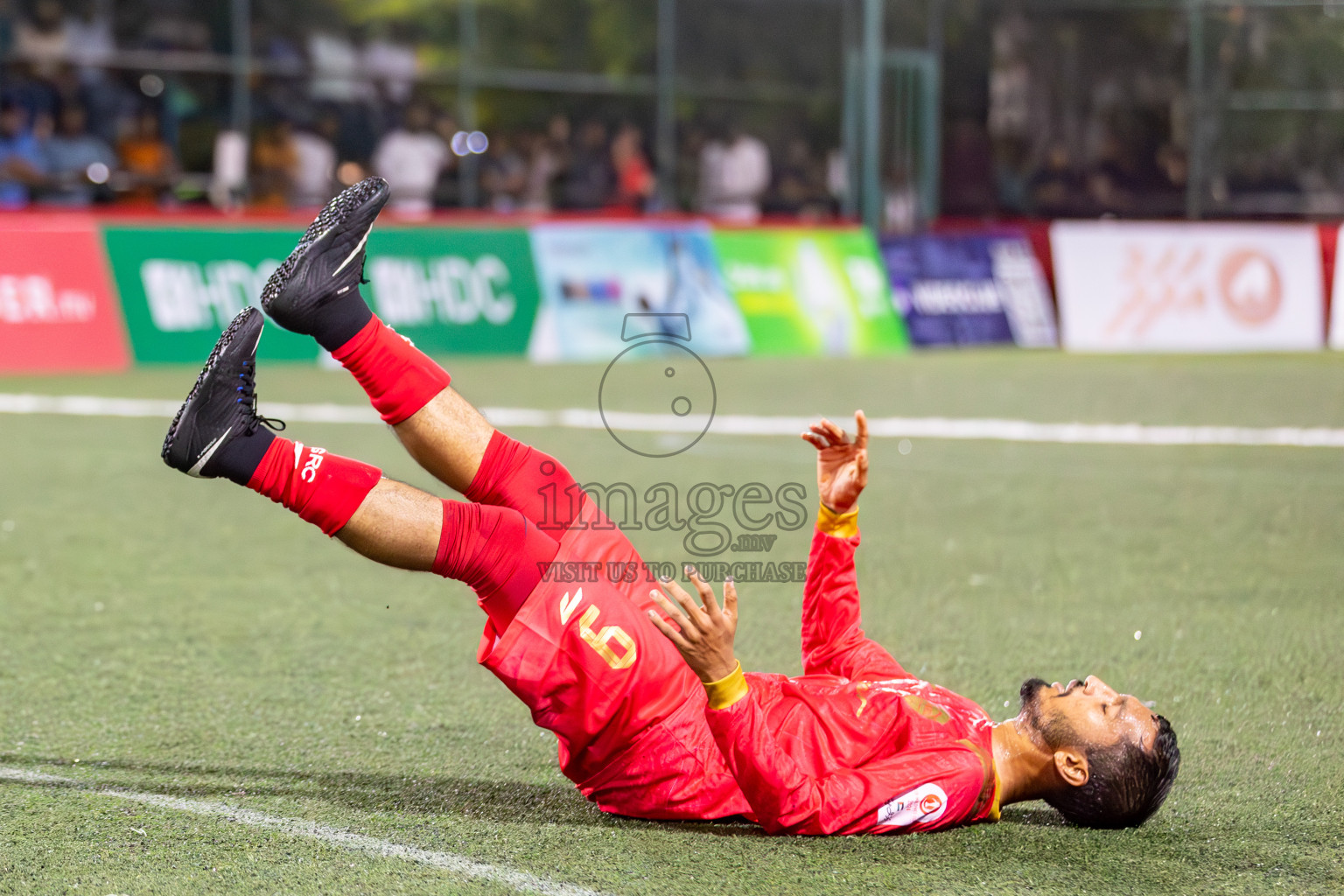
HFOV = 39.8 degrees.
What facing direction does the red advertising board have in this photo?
toward the camera

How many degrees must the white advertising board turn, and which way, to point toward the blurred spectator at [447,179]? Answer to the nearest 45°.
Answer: approximately 90° to its right

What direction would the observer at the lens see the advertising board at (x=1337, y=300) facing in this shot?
facing the viewer

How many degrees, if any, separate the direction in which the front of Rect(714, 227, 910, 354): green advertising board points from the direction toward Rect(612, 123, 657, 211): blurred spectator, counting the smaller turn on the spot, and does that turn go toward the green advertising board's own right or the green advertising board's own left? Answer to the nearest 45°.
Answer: approximately 135° to the green advertising board's own right

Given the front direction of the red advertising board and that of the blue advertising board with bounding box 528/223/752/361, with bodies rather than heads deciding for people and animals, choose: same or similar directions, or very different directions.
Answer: same or similar directions

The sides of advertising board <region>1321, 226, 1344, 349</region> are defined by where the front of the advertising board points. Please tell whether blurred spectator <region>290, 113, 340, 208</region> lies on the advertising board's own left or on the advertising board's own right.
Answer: on the advertising board's own right

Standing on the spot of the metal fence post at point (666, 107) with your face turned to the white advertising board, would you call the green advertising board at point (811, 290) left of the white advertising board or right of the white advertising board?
right

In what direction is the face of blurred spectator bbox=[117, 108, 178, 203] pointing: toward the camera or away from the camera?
toward the camera

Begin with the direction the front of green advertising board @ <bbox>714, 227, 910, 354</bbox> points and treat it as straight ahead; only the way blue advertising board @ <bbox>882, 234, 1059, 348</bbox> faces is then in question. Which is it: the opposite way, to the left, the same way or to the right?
the same way

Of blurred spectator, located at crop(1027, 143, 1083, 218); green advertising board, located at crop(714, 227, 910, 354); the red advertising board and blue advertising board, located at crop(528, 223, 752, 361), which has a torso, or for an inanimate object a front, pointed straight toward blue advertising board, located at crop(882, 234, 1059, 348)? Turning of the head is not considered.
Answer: the blurred spectator

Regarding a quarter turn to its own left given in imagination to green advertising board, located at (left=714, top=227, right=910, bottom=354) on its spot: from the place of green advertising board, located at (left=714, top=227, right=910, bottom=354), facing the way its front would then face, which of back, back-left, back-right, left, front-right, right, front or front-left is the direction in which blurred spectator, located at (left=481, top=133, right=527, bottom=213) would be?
back-left

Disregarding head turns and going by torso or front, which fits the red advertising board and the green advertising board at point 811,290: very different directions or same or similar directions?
same or similar directions

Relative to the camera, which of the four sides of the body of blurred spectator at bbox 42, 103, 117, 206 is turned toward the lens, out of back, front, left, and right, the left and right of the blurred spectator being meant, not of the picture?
front

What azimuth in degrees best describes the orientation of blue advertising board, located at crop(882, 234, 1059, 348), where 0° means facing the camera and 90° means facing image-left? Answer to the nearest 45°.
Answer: approximately 0°

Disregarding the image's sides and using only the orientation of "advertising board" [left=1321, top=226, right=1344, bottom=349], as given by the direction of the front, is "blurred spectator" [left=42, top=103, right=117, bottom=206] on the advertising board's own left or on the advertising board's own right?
on the advertising board's own right

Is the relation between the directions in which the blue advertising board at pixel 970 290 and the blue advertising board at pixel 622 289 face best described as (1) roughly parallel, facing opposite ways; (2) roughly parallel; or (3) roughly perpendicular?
roughly parallel

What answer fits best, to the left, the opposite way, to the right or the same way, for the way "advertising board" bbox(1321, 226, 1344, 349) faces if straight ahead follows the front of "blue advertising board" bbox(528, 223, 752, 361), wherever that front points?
the same way

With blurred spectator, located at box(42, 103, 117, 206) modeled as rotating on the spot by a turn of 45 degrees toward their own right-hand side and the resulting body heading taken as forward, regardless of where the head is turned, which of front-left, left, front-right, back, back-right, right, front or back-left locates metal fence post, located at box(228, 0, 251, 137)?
back
